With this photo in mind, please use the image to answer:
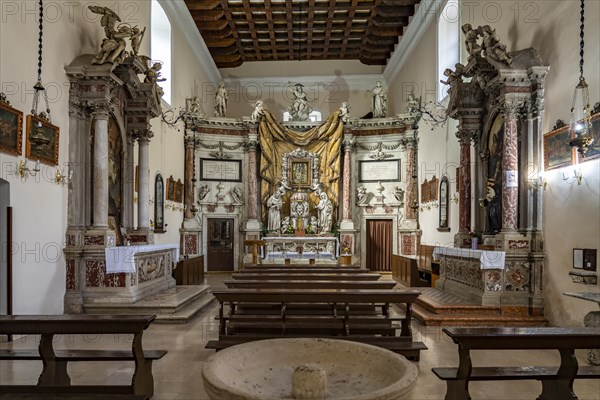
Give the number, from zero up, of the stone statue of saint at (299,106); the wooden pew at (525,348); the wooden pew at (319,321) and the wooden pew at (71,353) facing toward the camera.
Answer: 1

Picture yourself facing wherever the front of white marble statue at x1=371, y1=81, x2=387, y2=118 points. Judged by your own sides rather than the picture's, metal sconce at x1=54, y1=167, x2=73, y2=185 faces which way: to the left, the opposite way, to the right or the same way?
to the left

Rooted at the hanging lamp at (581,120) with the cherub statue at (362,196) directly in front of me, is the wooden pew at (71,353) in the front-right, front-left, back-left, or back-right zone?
back-left

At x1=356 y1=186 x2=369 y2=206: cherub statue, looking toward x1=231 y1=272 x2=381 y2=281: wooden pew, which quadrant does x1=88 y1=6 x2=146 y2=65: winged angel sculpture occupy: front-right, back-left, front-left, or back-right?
front-right

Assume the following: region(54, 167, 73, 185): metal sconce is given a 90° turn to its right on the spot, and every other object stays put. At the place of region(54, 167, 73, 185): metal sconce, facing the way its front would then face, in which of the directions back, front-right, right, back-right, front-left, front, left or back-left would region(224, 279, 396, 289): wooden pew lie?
left

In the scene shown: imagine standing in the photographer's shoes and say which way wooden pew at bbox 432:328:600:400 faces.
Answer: facing away from the viewer

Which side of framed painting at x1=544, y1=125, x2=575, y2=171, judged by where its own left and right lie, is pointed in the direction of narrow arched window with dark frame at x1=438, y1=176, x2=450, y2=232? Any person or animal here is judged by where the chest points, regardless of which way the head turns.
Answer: right

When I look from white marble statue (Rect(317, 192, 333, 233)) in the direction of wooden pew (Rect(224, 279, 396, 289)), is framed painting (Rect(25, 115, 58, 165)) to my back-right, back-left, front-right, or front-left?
front-right

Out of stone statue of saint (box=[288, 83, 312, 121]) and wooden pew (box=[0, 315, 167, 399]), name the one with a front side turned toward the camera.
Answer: the stone statue of saint

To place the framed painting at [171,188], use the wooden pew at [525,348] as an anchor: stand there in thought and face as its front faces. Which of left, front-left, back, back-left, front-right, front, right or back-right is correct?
front-left

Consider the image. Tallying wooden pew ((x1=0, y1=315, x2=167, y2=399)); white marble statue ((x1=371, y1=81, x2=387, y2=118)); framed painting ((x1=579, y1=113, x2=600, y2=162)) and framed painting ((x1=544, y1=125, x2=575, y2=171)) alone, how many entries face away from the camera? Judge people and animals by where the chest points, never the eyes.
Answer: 1

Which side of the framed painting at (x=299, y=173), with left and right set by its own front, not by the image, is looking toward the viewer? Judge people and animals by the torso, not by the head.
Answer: front

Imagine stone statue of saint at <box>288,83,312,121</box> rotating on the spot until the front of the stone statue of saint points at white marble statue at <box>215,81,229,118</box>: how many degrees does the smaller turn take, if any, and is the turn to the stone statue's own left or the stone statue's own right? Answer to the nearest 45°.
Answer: approximately 90° to the stone statue's own right

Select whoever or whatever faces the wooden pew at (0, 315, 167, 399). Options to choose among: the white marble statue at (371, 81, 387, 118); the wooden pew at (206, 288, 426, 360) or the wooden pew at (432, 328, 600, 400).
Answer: the white marble statue

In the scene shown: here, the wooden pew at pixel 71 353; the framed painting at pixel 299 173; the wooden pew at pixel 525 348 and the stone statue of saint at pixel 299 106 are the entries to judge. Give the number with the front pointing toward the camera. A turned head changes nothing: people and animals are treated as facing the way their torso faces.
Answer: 2

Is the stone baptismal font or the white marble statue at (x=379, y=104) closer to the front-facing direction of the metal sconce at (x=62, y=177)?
the stone baptismal font

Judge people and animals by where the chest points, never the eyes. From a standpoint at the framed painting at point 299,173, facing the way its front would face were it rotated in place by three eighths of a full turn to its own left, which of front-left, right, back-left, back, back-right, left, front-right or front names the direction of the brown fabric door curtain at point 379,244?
front-right
